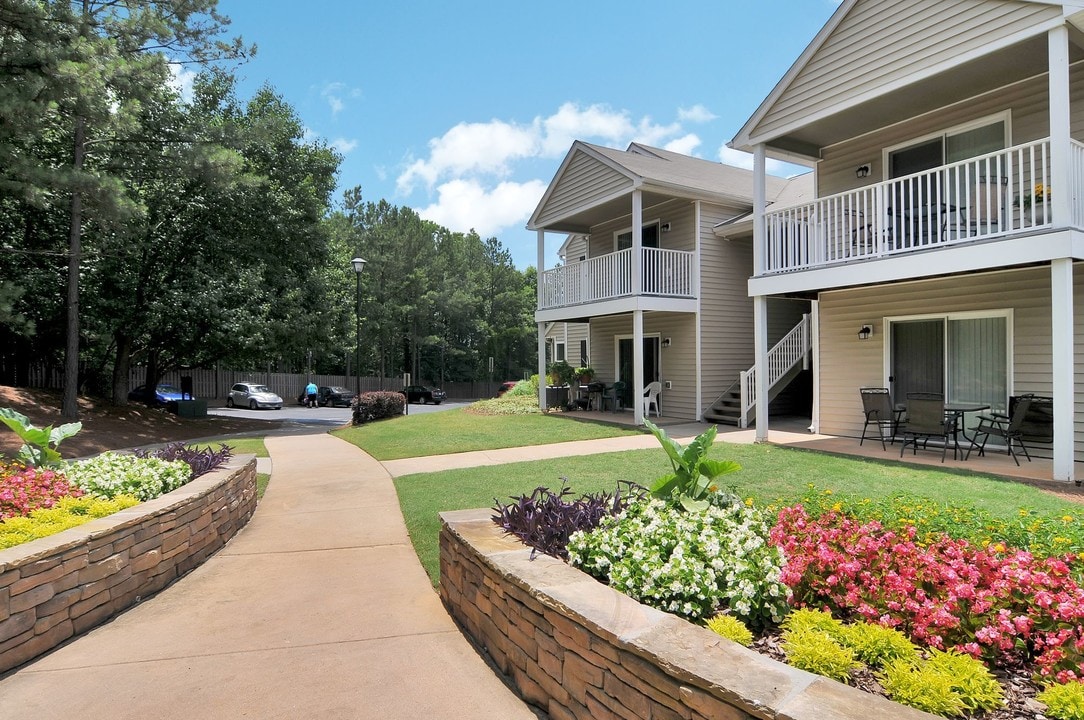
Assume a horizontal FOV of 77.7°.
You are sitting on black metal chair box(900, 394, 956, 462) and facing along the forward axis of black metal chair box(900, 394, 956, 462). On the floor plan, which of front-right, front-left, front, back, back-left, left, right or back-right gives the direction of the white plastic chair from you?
left

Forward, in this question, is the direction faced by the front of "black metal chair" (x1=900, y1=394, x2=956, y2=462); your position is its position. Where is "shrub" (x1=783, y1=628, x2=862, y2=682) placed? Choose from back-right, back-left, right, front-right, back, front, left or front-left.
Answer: back-right

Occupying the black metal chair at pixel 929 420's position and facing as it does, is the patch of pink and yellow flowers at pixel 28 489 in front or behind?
behind

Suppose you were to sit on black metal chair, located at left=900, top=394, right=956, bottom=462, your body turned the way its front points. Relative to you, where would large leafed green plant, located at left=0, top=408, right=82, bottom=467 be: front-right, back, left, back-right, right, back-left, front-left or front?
back

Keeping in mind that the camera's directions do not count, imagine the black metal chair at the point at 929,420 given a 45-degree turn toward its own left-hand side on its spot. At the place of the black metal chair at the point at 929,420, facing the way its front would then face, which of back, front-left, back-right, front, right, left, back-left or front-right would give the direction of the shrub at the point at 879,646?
back

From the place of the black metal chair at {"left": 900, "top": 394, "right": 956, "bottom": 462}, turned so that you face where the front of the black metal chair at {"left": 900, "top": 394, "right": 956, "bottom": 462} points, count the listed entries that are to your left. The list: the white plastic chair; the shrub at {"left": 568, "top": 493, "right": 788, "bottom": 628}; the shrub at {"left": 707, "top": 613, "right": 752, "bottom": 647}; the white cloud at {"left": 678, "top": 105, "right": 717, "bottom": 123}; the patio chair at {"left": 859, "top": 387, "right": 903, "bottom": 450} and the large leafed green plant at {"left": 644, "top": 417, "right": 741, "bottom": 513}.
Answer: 3

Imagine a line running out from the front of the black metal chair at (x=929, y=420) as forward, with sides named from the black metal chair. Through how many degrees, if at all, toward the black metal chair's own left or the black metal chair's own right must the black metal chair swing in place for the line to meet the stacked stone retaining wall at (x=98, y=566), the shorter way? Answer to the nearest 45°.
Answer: approximately 180°

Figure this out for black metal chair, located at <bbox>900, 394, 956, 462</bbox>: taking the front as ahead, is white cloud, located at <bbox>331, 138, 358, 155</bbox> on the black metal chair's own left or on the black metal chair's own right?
on the black metal chair's own left

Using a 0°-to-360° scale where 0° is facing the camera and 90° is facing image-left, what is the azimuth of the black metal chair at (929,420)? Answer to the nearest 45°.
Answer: approximately 225°

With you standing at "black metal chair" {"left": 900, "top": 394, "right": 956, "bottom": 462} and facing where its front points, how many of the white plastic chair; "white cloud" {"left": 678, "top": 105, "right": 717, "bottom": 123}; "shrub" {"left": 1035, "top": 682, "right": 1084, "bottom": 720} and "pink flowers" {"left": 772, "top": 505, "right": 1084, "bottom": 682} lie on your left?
2

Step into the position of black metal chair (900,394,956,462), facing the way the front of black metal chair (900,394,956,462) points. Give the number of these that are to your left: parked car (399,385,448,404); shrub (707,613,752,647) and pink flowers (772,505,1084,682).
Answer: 1

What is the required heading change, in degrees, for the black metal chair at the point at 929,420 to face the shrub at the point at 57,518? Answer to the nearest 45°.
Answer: approximately 180°

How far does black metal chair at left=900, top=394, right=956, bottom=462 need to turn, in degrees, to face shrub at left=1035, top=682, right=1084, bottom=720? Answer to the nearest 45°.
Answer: approximately 135° to its right
